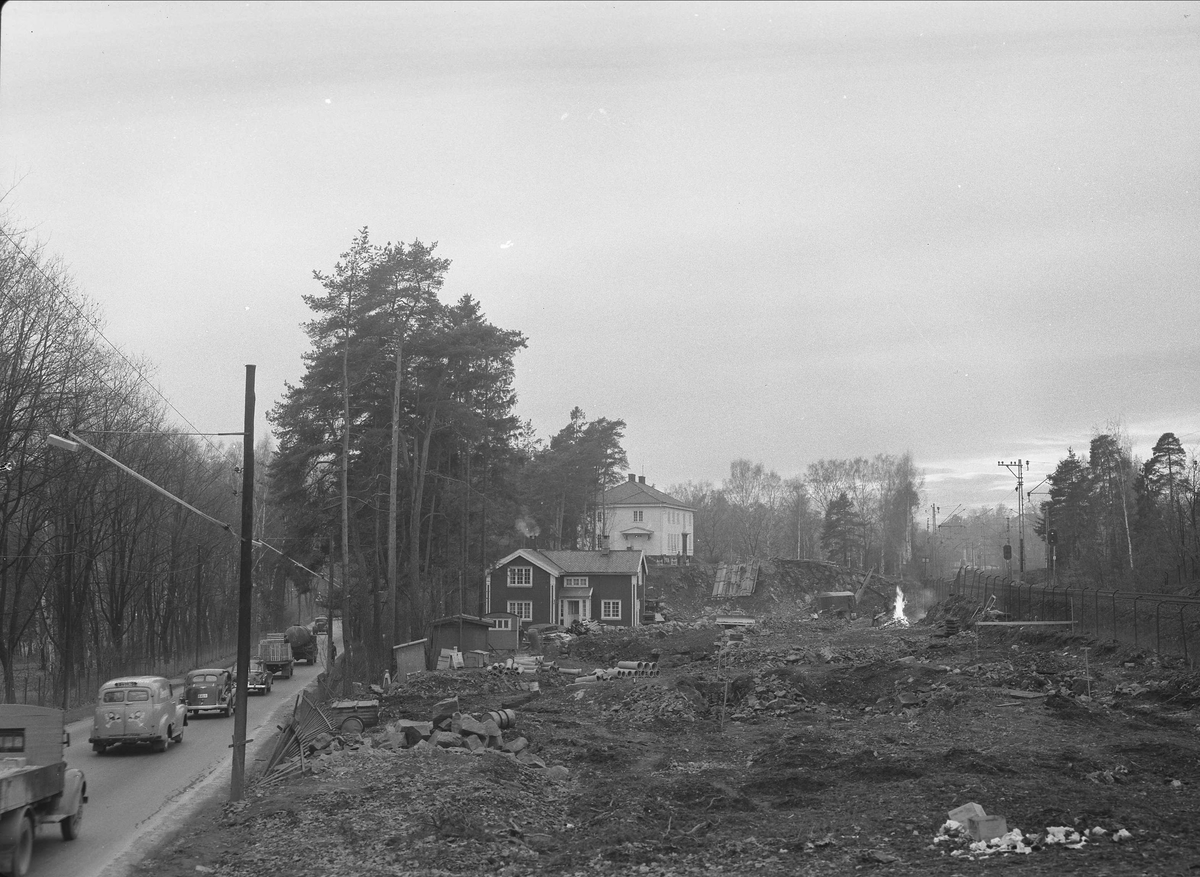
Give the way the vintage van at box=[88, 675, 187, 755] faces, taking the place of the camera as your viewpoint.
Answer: facing away from the viewer and to the right of the viewer

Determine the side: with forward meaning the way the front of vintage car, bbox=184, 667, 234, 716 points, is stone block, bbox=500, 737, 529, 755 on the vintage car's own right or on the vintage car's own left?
on the vintage car's own right

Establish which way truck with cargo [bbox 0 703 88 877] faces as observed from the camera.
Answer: facing away from the viewer and to the right of the viewer

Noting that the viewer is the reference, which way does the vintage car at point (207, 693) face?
facing away from the viewer and to the right of the viewer
